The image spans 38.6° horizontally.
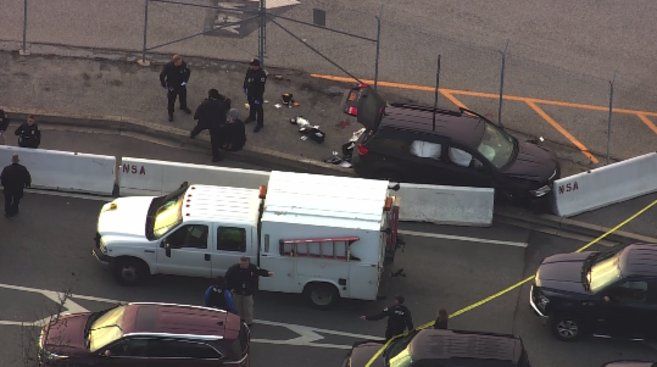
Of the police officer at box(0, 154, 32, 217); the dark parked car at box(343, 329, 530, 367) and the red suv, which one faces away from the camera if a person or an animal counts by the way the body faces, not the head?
the police officer

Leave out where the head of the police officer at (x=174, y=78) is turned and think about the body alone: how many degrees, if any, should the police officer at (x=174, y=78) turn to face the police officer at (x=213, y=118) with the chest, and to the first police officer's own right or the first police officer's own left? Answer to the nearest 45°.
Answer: approximately 45° to the first police officer's own left

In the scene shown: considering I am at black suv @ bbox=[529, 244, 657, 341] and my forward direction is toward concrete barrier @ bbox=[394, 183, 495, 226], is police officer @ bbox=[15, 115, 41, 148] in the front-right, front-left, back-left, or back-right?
front-left

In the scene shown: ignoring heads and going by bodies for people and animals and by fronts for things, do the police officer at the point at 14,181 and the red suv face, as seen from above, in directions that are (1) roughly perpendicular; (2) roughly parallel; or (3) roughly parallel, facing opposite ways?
roughly perpendicular

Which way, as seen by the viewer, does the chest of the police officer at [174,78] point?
toward the camera

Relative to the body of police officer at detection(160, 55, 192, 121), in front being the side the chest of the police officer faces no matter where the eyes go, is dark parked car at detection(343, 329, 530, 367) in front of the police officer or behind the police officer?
in front

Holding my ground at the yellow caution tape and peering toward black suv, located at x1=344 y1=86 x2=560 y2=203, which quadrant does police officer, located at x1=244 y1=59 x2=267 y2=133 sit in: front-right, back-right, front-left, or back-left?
front-left

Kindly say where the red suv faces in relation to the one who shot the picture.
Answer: facing to the left of the viewer

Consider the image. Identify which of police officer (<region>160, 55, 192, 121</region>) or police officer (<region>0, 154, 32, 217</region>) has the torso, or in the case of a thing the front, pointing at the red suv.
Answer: police officer (<region>160, 55, 192, 121</region>)

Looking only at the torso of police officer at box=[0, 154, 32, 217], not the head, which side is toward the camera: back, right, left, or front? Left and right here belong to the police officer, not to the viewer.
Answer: back

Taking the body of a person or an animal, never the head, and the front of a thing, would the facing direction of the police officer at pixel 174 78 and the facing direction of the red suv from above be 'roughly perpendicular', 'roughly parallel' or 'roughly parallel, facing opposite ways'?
roughly perpendicular

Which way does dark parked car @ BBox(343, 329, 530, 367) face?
to the viewer's left

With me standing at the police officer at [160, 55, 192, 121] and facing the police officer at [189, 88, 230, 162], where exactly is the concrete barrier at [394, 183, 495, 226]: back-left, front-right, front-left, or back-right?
front-left

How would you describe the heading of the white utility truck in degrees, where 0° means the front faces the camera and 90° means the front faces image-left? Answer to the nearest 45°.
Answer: approximately 90°
